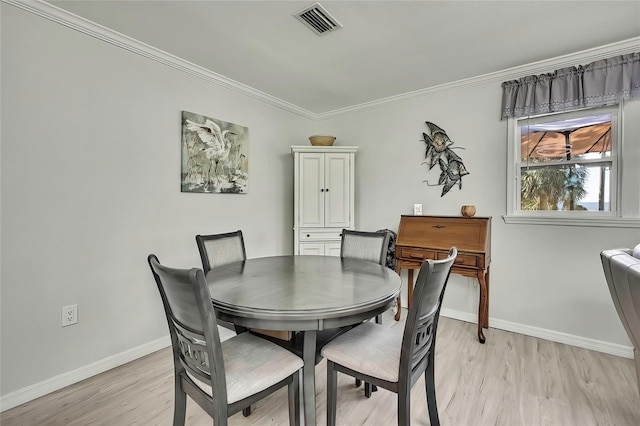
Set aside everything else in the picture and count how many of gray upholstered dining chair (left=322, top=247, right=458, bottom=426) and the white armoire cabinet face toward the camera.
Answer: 1

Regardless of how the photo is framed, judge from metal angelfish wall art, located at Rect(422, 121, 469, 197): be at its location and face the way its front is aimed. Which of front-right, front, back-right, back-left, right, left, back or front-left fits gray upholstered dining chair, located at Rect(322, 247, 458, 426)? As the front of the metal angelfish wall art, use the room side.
front

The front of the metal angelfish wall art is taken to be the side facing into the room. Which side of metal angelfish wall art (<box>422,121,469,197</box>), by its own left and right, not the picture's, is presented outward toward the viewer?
front

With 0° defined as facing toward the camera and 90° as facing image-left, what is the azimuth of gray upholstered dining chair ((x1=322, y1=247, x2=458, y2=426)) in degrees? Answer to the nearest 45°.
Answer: approximately 135°

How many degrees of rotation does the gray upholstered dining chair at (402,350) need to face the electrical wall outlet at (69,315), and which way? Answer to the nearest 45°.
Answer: approximately 45° to its left

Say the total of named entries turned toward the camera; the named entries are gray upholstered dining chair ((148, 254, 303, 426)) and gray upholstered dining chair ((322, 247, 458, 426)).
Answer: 0

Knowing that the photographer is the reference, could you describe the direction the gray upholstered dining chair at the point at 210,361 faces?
facing away from the viewer and to the right of the viewer

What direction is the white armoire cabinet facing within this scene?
toward the camera

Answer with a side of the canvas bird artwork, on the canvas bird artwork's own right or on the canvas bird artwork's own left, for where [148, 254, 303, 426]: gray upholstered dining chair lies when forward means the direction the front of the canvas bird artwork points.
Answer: on the canvas bird artwork's own right

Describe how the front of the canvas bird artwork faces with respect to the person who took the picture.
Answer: facing the viewer and to the right of the viewer

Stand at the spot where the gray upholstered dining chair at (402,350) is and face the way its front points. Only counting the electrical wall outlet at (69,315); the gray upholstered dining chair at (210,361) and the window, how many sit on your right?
1

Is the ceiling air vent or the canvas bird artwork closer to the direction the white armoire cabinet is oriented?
the ceiling air vent

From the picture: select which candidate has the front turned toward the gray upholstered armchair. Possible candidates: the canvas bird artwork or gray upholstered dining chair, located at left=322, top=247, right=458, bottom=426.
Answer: the canvas bird artwork

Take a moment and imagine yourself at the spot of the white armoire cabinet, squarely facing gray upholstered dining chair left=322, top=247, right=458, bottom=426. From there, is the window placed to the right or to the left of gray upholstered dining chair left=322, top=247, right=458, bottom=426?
left

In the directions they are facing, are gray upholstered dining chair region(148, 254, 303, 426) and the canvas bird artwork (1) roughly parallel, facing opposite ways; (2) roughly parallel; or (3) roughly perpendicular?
roughly perpendicular
